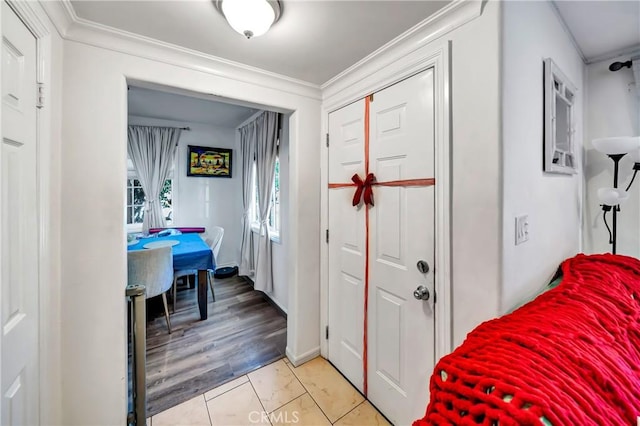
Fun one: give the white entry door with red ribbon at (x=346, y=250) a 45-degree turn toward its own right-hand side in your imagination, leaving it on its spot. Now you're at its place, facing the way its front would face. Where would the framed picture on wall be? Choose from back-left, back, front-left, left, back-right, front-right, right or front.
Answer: front-right

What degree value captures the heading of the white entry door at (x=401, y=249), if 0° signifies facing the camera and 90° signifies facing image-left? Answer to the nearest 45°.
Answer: approximately 45°

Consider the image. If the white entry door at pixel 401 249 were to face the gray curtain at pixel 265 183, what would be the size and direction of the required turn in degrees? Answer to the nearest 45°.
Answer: approximately 90° to its right
